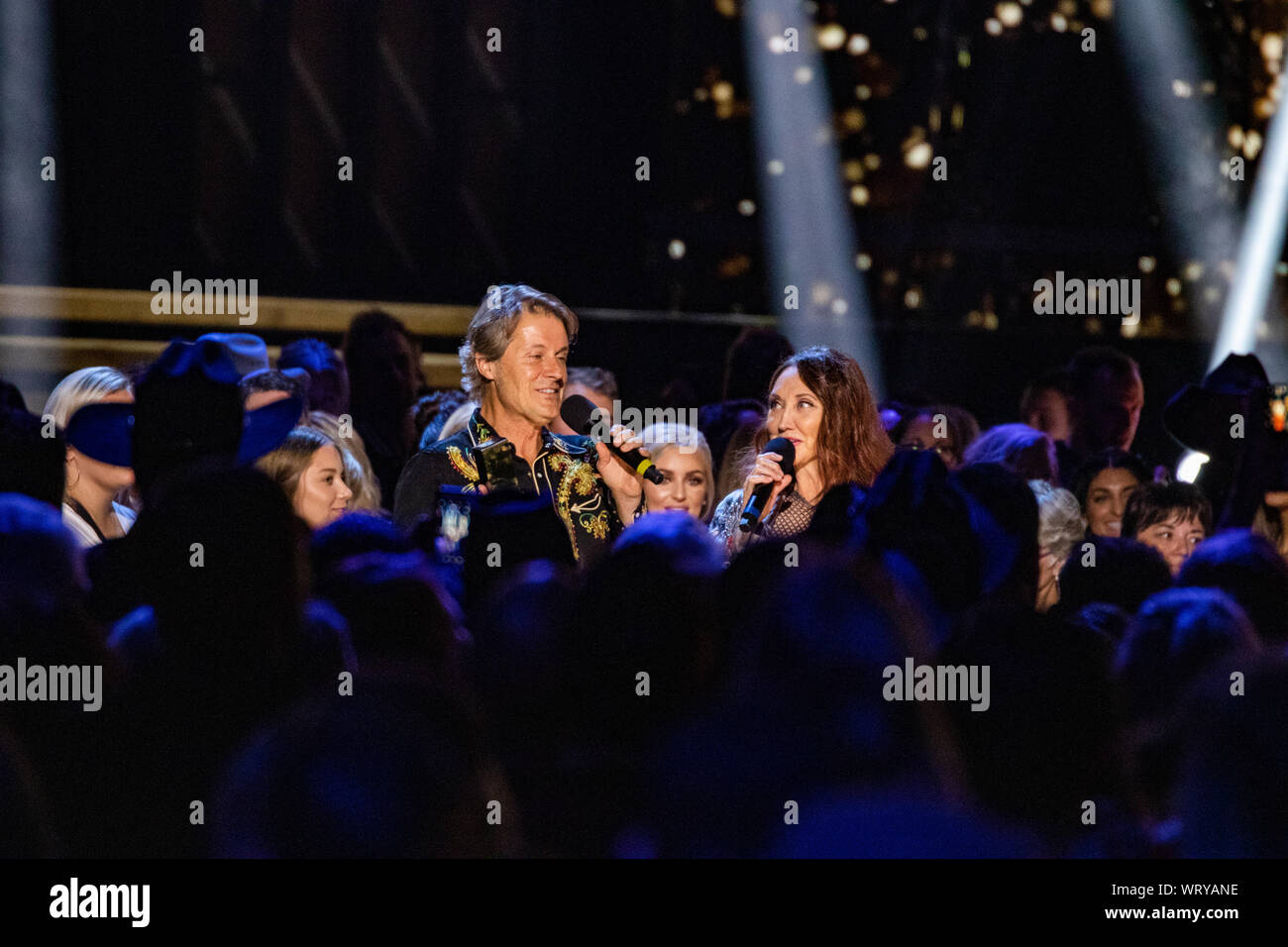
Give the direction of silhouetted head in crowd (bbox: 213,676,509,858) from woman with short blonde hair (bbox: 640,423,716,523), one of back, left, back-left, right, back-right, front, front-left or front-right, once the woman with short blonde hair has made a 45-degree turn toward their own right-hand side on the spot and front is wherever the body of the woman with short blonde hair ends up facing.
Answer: front-left

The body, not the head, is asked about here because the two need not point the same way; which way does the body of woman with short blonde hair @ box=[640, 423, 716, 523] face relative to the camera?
toward the camera

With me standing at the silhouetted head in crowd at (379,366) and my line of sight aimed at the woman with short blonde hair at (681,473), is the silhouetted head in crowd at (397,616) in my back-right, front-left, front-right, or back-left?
front-right

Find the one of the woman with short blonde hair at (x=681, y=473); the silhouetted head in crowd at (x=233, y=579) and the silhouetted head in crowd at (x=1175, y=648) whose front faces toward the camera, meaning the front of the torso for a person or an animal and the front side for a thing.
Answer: the woman with short blonde hair

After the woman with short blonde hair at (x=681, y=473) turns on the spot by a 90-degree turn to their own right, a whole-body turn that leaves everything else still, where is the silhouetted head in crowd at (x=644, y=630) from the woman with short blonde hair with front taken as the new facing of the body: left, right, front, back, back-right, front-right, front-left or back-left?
left

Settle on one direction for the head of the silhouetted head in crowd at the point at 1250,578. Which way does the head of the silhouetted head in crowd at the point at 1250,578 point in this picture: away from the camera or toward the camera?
away from the camera

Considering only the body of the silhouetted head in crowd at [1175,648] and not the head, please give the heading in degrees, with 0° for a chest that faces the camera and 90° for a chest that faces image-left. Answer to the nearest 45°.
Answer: approximately 180°

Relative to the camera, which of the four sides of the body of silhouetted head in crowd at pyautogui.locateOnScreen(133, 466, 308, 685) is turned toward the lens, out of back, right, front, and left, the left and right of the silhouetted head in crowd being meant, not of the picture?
back

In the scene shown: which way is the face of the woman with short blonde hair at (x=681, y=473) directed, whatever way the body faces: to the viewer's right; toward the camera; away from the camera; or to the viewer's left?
toward the camera

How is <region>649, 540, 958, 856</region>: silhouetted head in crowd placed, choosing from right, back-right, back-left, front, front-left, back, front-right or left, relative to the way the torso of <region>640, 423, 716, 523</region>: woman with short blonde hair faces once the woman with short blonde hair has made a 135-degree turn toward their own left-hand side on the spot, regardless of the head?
back-right

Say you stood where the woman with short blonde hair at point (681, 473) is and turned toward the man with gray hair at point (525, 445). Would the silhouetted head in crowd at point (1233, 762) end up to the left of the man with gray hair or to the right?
left

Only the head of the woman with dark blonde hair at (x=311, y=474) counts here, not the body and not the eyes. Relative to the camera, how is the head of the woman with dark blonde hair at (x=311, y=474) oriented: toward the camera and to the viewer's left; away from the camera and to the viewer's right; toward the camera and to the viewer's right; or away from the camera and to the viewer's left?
toward the camera and to the viewer's right

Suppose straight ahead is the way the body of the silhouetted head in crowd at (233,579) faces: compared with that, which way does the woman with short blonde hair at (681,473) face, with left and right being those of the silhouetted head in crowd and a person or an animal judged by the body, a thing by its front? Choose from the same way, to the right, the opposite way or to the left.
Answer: the opposite way

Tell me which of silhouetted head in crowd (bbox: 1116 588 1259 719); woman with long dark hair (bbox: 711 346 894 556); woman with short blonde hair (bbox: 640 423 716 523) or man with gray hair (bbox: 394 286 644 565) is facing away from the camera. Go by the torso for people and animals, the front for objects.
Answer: the silhouetted head in crowd

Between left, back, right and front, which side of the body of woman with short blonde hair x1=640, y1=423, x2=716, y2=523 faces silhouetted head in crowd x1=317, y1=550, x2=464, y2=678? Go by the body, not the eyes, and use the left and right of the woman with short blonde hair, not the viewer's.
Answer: front
